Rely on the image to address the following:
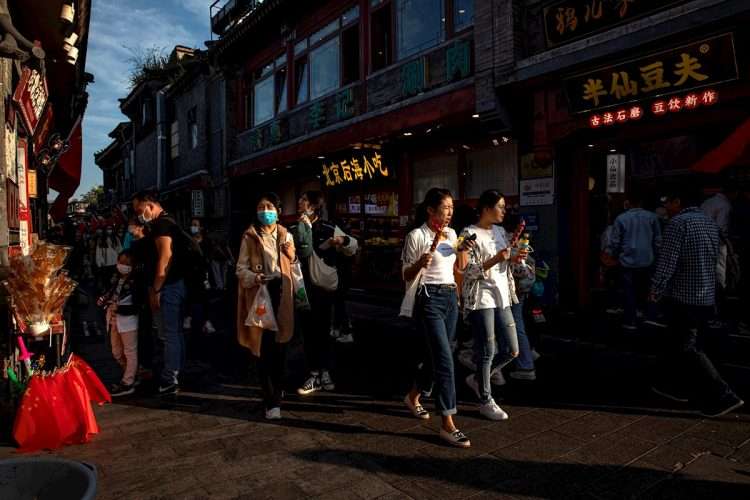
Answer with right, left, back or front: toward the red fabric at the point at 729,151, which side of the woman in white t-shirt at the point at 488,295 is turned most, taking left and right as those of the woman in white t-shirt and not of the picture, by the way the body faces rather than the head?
left

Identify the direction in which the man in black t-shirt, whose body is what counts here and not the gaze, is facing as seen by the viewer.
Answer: to the viewer's left

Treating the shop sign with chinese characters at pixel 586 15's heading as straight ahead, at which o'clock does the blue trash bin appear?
The blue trash bin is roughly at 11 o'clock from the shop sign with chinese characters.

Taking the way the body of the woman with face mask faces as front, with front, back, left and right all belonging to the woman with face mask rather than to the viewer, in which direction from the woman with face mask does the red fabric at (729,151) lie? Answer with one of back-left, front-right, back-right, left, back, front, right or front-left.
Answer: left

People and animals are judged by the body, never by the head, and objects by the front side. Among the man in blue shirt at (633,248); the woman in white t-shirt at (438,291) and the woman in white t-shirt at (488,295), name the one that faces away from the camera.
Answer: the man in blue shirt

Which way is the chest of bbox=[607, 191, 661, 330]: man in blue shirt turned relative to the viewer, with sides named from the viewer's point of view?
facing away from the viewer

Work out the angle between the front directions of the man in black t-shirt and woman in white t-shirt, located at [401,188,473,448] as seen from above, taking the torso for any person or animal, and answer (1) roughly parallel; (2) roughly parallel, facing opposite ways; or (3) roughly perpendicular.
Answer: roughly perpendicular

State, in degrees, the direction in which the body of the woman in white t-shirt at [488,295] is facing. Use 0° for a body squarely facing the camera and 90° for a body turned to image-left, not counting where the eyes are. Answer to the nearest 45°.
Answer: approximately 315°

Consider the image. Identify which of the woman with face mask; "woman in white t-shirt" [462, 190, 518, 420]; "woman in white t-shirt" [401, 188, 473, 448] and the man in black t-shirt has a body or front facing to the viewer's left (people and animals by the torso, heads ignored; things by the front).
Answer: the man in black t-shirt

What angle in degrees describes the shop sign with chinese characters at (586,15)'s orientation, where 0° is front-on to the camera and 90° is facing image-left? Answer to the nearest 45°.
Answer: approximately 45°

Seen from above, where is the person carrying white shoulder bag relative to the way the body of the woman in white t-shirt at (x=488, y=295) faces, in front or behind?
behind

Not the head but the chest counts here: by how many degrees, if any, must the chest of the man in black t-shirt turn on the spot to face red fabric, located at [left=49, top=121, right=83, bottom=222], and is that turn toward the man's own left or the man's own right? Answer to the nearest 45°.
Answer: approximately 90° to the man's own right

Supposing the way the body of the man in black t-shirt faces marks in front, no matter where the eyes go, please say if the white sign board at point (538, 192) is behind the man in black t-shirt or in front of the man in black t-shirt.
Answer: behind
